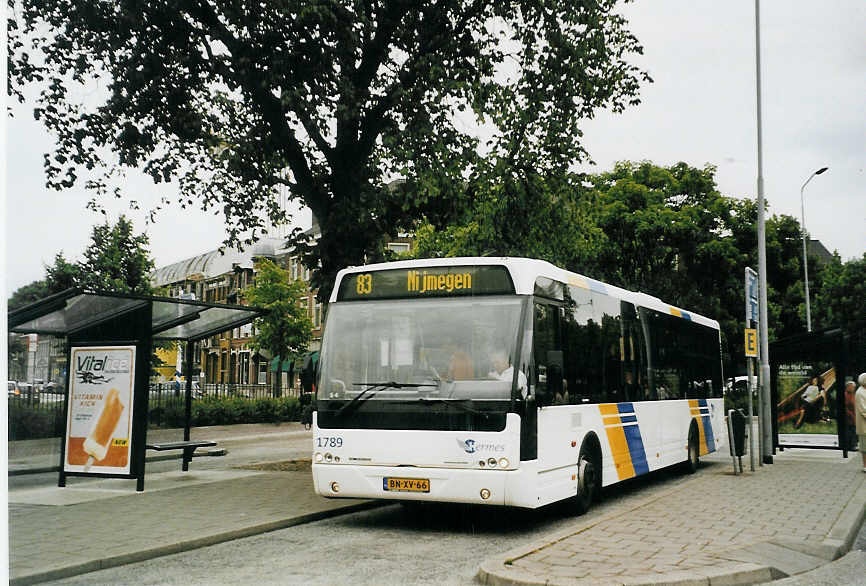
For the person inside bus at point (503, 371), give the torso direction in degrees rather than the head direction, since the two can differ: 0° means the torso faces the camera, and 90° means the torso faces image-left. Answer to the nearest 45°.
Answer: approximately 45°

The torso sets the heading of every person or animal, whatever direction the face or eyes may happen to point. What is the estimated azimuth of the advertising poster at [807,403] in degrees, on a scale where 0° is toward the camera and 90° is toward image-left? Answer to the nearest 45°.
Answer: approximately 0°

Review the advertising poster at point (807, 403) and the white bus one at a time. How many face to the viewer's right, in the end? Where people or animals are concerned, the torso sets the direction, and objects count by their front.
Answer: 0

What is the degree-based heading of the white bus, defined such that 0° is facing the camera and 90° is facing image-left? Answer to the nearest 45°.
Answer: approximately 45°

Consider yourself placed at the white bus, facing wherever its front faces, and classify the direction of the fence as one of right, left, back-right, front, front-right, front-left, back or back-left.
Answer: right

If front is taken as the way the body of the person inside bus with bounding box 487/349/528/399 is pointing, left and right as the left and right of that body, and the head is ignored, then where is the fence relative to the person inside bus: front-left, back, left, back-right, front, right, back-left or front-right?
right

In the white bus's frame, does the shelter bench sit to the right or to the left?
on its right

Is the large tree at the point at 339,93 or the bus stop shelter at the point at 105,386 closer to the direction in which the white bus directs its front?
the bus stop shelter

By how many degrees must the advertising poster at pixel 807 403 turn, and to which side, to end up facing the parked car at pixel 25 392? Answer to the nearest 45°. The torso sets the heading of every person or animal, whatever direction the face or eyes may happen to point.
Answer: approximately 45° to its right

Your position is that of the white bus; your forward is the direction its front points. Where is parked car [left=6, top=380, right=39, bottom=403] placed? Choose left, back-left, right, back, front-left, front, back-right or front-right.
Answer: right

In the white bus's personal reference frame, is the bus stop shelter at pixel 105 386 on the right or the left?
on its right

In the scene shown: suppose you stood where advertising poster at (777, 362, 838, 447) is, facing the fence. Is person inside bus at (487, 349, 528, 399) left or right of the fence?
left

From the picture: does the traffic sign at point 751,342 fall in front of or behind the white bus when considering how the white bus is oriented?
behind
